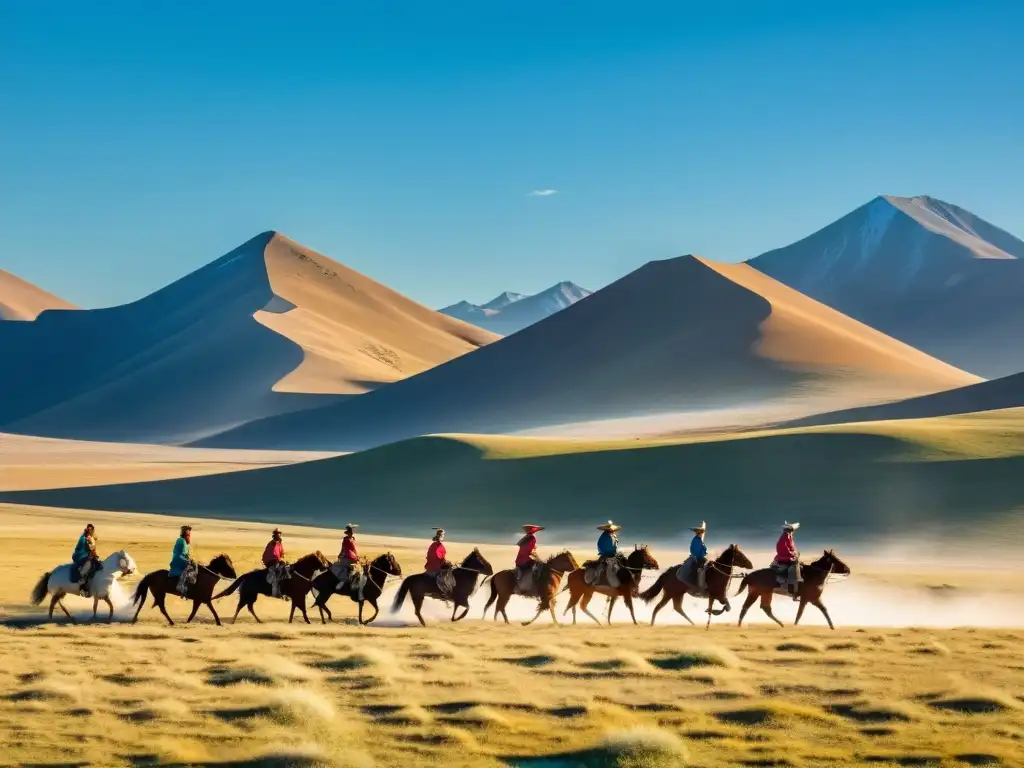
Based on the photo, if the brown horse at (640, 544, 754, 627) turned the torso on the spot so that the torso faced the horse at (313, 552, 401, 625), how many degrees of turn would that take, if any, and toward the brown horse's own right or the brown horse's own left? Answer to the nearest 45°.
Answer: approximately 180°

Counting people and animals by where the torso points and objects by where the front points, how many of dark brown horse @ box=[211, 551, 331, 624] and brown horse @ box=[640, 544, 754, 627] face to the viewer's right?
2

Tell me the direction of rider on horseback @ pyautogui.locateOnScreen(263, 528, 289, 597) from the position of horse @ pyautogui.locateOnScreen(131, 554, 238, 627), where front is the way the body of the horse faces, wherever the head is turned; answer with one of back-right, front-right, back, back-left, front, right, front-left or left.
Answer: front

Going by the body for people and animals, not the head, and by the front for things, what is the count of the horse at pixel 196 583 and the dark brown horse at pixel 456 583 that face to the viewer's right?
2

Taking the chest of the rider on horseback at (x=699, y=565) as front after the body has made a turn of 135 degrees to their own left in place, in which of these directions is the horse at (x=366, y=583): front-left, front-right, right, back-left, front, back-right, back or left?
front-left

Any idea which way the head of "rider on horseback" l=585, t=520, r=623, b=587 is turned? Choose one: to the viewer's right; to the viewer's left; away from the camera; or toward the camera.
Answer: to the viewer's right

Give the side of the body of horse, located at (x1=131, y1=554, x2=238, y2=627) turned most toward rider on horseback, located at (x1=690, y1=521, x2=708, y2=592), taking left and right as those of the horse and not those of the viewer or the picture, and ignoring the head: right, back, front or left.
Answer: front

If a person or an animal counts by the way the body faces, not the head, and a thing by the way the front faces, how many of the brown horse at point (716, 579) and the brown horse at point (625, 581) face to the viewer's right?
2

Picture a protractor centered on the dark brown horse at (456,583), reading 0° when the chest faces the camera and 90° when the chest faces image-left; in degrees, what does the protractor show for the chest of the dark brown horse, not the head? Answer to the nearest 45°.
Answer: approximately 270°

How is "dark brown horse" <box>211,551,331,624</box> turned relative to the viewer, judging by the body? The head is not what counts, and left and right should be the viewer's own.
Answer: facing to the right of the viewer

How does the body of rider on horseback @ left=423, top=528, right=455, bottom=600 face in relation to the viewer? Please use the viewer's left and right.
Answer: facing to the right of the viewer

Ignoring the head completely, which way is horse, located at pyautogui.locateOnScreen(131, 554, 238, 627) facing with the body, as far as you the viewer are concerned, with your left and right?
facing to the right of the viewer

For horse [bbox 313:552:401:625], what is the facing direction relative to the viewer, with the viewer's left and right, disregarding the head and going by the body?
facing to the right of the viewer

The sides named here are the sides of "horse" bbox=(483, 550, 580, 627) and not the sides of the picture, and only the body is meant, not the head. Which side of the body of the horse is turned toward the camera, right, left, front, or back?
right

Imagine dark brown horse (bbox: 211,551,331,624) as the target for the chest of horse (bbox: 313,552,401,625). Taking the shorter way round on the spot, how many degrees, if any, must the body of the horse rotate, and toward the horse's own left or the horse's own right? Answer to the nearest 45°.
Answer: approximately 180°

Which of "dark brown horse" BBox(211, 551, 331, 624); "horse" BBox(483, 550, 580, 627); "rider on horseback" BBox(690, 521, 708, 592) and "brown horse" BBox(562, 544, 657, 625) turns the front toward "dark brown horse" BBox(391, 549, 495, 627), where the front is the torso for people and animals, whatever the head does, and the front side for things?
"dark brown horse" BBox(211, 551, 331, 624)

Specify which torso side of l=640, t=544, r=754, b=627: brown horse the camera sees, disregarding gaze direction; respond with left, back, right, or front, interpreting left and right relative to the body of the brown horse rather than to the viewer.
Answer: right

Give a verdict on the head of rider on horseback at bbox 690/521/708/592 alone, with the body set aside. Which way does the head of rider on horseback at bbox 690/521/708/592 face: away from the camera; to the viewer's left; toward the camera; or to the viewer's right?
to the viewer's right

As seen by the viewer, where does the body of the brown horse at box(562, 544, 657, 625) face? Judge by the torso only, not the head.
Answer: to the viewer's right

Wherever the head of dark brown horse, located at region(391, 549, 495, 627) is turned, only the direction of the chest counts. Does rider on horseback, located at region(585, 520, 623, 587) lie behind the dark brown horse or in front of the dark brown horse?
in front
